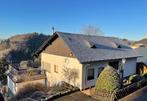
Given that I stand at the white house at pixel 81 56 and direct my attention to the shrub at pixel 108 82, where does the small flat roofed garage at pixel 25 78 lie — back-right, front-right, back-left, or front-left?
back-right

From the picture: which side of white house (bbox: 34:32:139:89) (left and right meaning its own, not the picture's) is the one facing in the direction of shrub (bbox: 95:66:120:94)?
front

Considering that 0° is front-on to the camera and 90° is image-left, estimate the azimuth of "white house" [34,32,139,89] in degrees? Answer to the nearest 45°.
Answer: approximately 315°

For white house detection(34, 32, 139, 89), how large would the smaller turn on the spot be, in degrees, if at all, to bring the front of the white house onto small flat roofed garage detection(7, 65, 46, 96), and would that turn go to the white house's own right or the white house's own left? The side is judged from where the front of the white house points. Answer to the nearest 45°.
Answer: approximately 135° to the white house's own right

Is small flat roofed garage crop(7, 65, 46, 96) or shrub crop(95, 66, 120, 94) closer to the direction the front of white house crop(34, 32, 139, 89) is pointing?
the shrub
